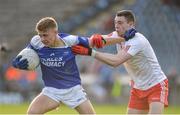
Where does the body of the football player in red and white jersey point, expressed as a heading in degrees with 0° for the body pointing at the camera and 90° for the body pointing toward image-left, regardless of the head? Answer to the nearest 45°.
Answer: approximately 45°
